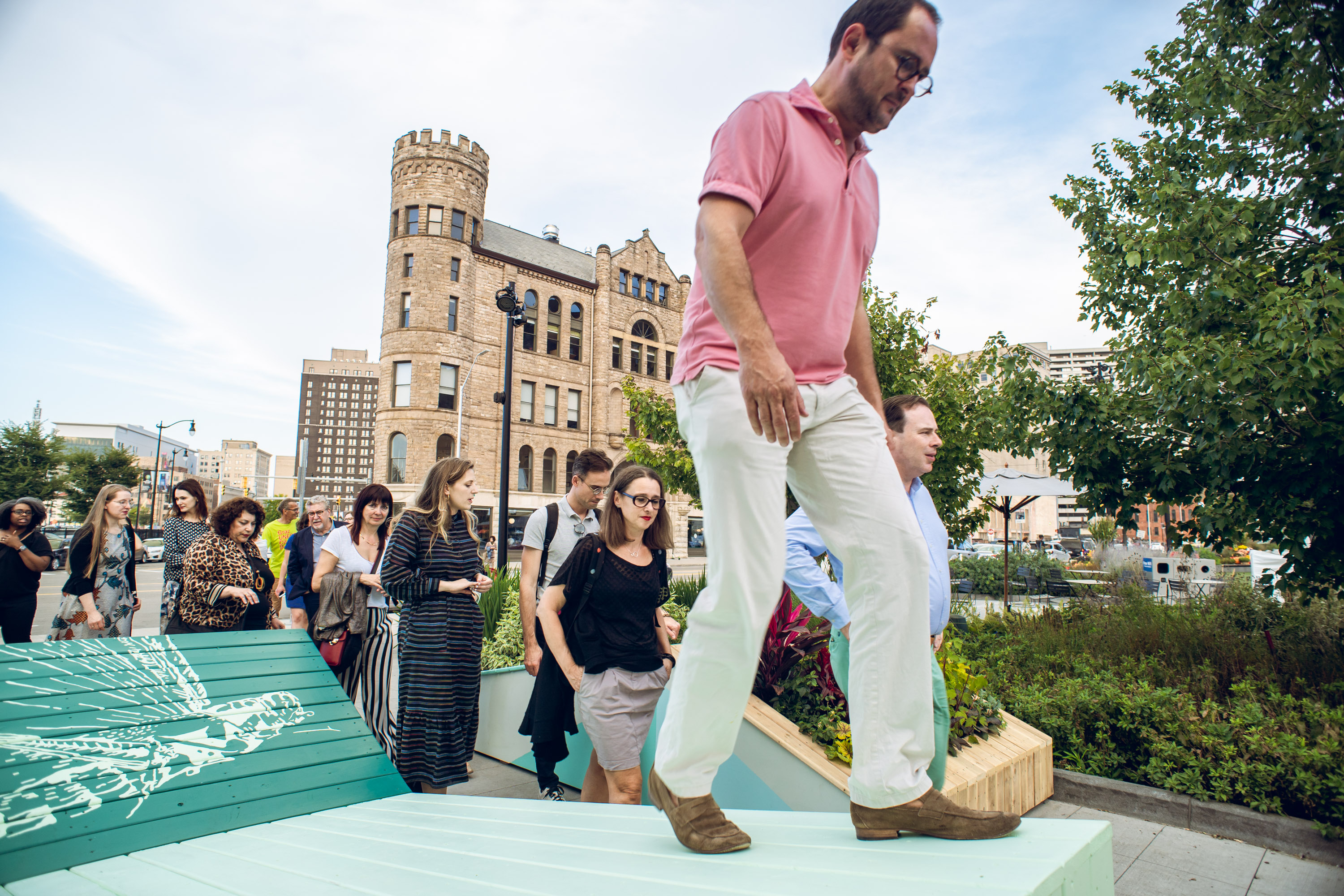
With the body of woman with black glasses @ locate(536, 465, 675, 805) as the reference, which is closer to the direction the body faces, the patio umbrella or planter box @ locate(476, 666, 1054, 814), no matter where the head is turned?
the planter box

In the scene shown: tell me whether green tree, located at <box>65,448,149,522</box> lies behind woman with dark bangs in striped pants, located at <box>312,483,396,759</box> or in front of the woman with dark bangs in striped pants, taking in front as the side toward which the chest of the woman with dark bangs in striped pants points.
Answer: behind

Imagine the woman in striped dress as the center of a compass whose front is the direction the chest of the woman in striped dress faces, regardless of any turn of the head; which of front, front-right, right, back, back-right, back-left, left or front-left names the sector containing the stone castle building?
back-left

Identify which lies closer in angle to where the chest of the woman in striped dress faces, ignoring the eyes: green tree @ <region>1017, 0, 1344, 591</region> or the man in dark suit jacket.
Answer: the green tree

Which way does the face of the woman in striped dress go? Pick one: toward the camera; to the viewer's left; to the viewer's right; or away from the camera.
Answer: to the viewer's right

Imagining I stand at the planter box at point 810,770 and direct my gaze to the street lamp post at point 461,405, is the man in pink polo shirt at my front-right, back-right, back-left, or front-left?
back-left
